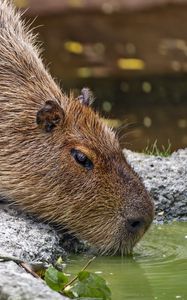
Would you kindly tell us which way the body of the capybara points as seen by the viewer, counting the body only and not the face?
to the viewer's right

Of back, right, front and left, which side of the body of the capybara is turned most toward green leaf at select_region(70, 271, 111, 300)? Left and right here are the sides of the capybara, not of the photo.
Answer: right

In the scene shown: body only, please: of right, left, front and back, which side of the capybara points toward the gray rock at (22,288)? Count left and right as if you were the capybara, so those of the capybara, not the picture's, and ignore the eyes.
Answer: right
